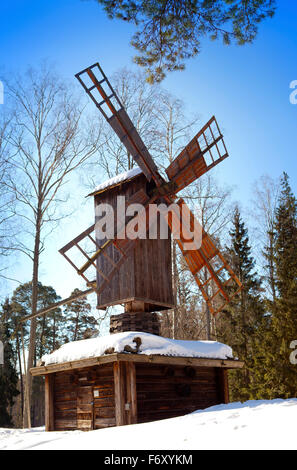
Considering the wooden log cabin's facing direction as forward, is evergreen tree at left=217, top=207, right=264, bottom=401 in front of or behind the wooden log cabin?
behind

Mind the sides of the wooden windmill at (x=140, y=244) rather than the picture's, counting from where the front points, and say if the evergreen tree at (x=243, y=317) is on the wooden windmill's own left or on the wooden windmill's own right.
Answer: on the wooden windmill's own left

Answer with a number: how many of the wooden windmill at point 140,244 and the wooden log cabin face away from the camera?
0

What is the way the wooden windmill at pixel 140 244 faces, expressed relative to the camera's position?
facing the viewer and to the right of the viewer

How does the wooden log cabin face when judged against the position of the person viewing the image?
facing the viewer and to the left of the viewer
